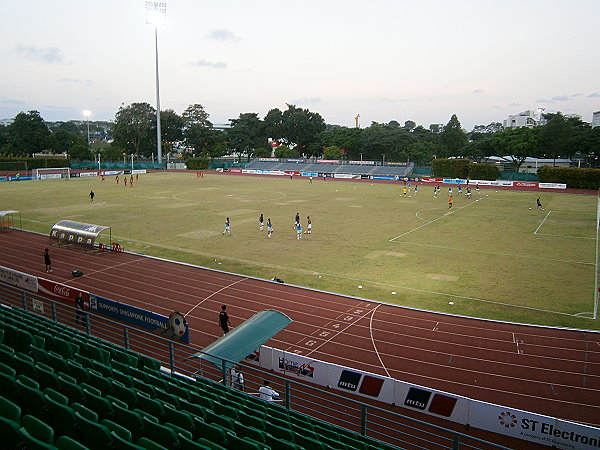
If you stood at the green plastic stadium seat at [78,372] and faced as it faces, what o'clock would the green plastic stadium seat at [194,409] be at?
the green plastic stadium seat at [194,409] is roughly at 3 o'clock from the green plastic stadium seat at [78,372].

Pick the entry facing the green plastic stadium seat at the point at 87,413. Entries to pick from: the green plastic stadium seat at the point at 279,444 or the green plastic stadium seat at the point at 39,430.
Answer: the green plastic stadium seat at the point at 39,430

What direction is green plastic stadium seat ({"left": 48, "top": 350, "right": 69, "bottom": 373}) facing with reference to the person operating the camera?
facing away from the viewer and to the right of the viewer

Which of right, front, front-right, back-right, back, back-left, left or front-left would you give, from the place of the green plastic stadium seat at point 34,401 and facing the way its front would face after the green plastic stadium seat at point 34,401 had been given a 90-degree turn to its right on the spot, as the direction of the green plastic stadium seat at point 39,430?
front-right

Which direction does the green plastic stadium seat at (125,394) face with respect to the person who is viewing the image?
facing away from the viewer and to the right of the viewer

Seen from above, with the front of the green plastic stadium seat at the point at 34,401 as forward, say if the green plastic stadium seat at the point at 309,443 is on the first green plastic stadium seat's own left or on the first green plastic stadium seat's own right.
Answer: on the first green plastic stadium seat's own right

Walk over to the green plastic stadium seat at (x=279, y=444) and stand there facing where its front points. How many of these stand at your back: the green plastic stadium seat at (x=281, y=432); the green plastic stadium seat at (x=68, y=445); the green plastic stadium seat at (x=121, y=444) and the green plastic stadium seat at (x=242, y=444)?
3

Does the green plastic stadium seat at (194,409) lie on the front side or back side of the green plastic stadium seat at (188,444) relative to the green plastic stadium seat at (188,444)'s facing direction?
on the front side

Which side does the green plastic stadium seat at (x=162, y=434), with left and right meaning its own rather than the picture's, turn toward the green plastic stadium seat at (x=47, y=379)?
left

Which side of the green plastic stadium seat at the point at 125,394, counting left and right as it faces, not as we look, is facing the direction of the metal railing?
front

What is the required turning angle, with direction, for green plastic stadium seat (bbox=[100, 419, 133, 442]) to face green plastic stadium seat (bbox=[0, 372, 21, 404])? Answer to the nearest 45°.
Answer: approximately 90° to its left

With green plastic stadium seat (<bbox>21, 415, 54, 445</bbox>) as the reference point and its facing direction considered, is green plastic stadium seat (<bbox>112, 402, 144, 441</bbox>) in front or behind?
in front

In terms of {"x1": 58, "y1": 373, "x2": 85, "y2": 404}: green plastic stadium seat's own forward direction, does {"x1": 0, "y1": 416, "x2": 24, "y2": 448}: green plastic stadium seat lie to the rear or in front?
to the rear

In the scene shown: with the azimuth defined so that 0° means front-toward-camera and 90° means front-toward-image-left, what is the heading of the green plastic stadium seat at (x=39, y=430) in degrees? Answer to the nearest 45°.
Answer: approximately 225°

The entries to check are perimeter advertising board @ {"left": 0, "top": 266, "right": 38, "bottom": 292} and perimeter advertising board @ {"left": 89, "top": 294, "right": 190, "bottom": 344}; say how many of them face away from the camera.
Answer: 0
